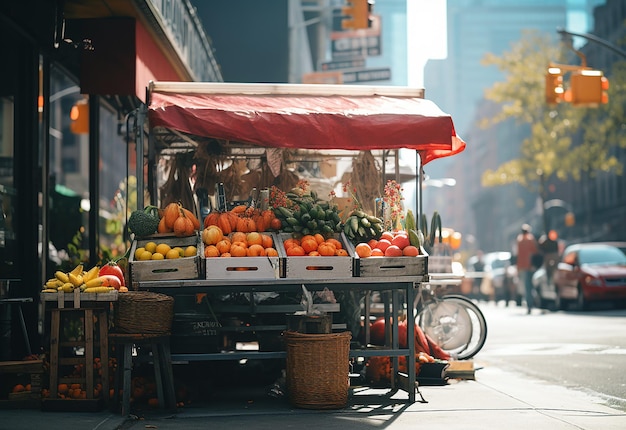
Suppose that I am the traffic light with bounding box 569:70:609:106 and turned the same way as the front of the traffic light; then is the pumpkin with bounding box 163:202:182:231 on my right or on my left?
on my right

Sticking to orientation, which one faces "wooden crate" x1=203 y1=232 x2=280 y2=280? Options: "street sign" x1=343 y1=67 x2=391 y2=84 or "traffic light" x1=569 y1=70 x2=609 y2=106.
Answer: the street sign

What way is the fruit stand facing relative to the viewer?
toward the camera

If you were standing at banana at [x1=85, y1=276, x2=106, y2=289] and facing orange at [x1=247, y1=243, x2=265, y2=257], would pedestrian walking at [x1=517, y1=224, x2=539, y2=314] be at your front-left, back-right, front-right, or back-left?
front-left

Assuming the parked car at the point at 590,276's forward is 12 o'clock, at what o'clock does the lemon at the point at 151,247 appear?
The lemon is roughly at 2 o'clock from the parked car.

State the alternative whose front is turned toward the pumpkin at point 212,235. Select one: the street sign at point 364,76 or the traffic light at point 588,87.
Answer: the street sign

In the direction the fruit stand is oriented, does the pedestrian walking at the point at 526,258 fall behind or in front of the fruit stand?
behind

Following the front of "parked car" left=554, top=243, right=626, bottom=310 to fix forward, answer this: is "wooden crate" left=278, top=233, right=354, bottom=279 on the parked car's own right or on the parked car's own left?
on the parked car's own right

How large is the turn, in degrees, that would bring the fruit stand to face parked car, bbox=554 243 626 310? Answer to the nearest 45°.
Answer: approximately 135° to its left

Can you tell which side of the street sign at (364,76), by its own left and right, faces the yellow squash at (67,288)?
front

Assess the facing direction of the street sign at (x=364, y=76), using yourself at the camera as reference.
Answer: facing the viewer

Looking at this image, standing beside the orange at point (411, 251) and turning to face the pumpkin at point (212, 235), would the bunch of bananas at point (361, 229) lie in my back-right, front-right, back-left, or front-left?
front-right

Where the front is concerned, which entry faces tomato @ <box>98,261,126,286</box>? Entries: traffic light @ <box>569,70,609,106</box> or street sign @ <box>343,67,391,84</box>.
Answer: the street sign

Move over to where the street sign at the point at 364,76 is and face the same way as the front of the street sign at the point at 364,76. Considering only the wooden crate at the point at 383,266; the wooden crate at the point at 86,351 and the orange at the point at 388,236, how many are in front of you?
3

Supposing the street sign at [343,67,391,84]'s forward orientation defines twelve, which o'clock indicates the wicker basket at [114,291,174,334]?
The wicker basket is roughly at 12 o'clock from the street sign.

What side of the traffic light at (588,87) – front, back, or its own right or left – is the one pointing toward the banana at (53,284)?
right
